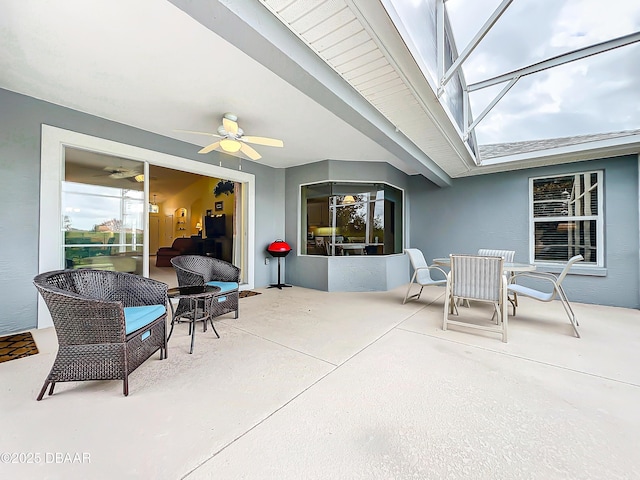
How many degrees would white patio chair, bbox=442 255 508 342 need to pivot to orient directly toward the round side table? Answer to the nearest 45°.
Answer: approximately 135° to its left

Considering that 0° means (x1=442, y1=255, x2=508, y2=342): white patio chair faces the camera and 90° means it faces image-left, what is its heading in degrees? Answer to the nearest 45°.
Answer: approximately 180°

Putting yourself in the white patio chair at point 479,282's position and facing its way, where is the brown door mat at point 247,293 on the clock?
The brown door mat is roughly at 9 o'clock from the white patio chair.

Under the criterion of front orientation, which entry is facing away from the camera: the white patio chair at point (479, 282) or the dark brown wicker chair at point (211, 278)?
the white patio chair

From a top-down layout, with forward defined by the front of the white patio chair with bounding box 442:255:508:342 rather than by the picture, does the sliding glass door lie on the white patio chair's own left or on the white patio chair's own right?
on the white patio chair's own left

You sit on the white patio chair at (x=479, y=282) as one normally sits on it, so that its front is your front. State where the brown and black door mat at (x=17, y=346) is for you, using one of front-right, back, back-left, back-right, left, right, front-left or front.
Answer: back-left

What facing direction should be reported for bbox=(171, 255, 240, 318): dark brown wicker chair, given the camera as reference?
facing the viewer and to the right of the viewer

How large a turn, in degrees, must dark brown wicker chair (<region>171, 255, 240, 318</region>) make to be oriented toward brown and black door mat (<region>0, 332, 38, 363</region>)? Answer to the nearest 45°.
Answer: approximately 135° to its right

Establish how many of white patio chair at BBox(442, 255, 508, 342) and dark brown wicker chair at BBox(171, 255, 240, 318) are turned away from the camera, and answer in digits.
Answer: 1

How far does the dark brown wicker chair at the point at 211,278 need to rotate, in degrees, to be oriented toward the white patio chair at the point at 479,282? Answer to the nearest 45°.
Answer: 0° — it already faces it
